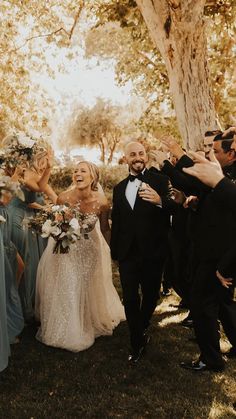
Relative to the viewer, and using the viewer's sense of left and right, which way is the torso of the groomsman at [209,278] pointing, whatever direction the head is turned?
facing to the left of the viewer

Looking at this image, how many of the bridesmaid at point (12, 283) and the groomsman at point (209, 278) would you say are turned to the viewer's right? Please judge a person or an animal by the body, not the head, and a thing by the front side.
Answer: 1

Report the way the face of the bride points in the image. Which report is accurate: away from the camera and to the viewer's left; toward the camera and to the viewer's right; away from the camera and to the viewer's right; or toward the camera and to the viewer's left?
toward the camera and to the viewer's left

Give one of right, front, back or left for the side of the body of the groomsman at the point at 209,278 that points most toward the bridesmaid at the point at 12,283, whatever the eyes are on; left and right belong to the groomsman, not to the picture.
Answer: front

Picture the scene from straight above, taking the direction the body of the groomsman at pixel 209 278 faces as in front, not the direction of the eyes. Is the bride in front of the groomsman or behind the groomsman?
in front

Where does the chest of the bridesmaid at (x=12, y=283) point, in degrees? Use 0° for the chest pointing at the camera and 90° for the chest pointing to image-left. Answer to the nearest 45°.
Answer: approximately 270°

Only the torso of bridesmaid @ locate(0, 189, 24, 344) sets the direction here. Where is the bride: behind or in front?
in front

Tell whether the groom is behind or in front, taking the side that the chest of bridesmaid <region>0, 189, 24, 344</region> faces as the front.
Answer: in front
